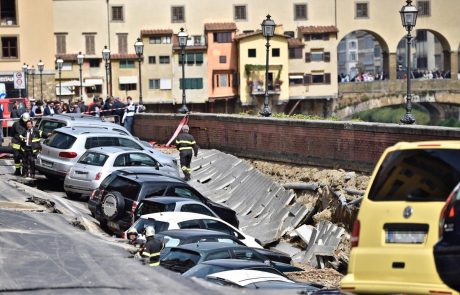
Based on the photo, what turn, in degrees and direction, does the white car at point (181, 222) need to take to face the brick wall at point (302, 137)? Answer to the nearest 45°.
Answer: approximately 45° to its left

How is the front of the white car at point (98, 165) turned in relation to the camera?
facing away from the viewer and to the right of the viewer

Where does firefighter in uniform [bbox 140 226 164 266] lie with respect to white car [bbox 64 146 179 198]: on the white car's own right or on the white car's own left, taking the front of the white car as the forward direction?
on the white car's own right

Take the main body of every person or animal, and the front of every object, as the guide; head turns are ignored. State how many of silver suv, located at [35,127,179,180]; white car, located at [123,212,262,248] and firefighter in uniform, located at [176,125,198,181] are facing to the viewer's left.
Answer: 0

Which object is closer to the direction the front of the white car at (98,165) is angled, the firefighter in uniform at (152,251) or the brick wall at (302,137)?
the brick wall

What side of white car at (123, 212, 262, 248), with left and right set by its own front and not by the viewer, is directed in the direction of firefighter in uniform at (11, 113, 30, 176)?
left

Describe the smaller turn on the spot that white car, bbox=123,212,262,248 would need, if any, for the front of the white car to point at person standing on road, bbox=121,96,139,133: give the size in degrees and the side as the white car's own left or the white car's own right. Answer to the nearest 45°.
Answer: approximately 45° to the white car's own left

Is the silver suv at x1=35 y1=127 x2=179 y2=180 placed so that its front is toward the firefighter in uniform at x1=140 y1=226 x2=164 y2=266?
no

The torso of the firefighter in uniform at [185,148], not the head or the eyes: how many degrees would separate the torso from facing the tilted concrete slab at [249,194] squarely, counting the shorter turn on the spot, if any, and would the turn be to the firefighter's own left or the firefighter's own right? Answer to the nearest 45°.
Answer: approximately 90° to the firefighter's own right

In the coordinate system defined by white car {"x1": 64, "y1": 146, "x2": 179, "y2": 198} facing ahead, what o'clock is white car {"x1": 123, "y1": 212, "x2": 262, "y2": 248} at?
white car {"x1": 123, "y1": 212, "x2": 262, "y2": 248} is roughly at 4 o'clock from white car {"x1": 64, "y1": 146, "x2": 179, "y2": 198}.

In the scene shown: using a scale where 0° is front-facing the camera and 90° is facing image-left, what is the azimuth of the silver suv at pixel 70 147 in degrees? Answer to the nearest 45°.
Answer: approximately 225°

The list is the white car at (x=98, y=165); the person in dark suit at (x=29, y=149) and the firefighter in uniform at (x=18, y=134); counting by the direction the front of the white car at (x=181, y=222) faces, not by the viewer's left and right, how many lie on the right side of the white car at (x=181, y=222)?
0

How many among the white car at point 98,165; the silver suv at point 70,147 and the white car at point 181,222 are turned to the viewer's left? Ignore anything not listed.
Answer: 0

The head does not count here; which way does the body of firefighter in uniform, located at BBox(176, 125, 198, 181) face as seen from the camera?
away from the camera

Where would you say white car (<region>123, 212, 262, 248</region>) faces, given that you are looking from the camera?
facing away from the viewer and to the right of the viewer

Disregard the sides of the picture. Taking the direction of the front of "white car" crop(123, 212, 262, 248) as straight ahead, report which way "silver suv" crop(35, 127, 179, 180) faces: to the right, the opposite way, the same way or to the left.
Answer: the same way

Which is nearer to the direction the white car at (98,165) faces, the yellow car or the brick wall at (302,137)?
the brick wall
